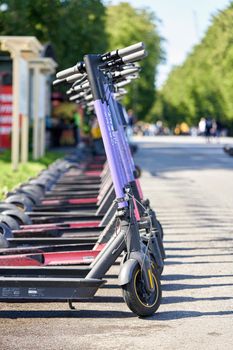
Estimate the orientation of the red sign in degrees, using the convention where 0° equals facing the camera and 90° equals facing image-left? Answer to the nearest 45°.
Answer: approximately 0°
